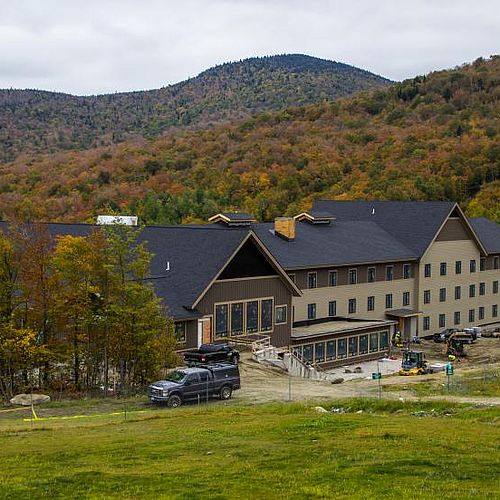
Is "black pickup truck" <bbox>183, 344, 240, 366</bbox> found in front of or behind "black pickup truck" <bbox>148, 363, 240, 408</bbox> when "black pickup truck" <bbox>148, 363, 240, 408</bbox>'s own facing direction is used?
behind

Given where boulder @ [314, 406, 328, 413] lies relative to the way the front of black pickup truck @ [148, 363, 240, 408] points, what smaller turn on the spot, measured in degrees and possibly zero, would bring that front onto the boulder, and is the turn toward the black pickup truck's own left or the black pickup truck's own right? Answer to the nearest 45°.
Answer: approximately 90° to the black pickup truck's own left

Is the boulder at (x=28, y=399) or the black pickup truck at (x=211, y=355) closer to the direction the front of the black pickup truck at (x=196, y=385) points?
the boulder

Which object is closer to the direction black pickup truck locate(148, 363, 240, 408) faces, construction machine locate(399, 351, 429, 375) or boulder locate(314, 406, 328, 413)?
the boulder

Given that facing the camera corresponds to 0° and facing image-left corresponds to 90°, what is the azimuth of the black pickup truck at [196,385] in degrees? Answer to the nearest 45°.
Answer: approximately 45°

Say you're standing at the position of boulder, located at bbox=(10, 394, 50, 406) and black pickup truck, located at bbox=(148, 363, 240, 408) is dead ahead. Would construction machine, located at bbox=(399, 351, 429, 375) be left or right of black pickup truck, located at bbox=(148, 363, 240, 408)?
left

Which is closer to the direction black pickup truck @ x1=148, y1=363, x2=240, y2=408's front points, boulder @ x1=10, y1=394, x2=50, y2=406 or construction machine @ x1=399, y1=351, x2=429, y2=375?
the boulder

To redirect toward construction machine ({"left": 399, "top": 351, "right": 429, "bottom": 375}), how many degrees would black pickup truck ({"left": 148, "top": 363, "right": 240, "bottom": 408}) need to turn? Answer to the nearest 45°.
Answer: approximately 180°
